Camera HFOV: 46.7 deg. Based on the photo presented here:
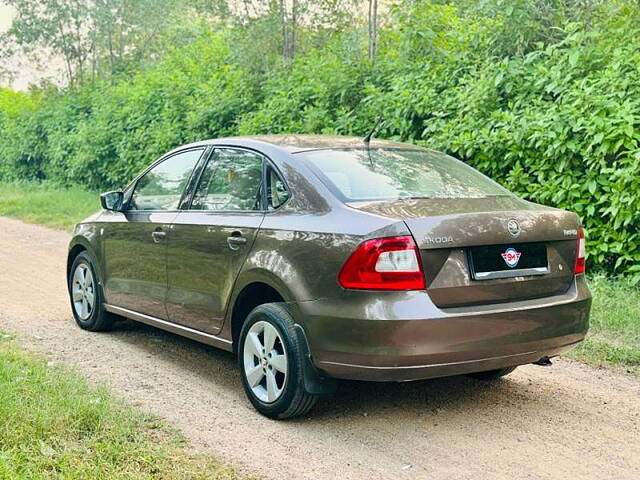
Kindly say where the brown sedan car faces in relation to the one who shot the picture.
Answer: facing away from the viewer and to the left of the viewer
